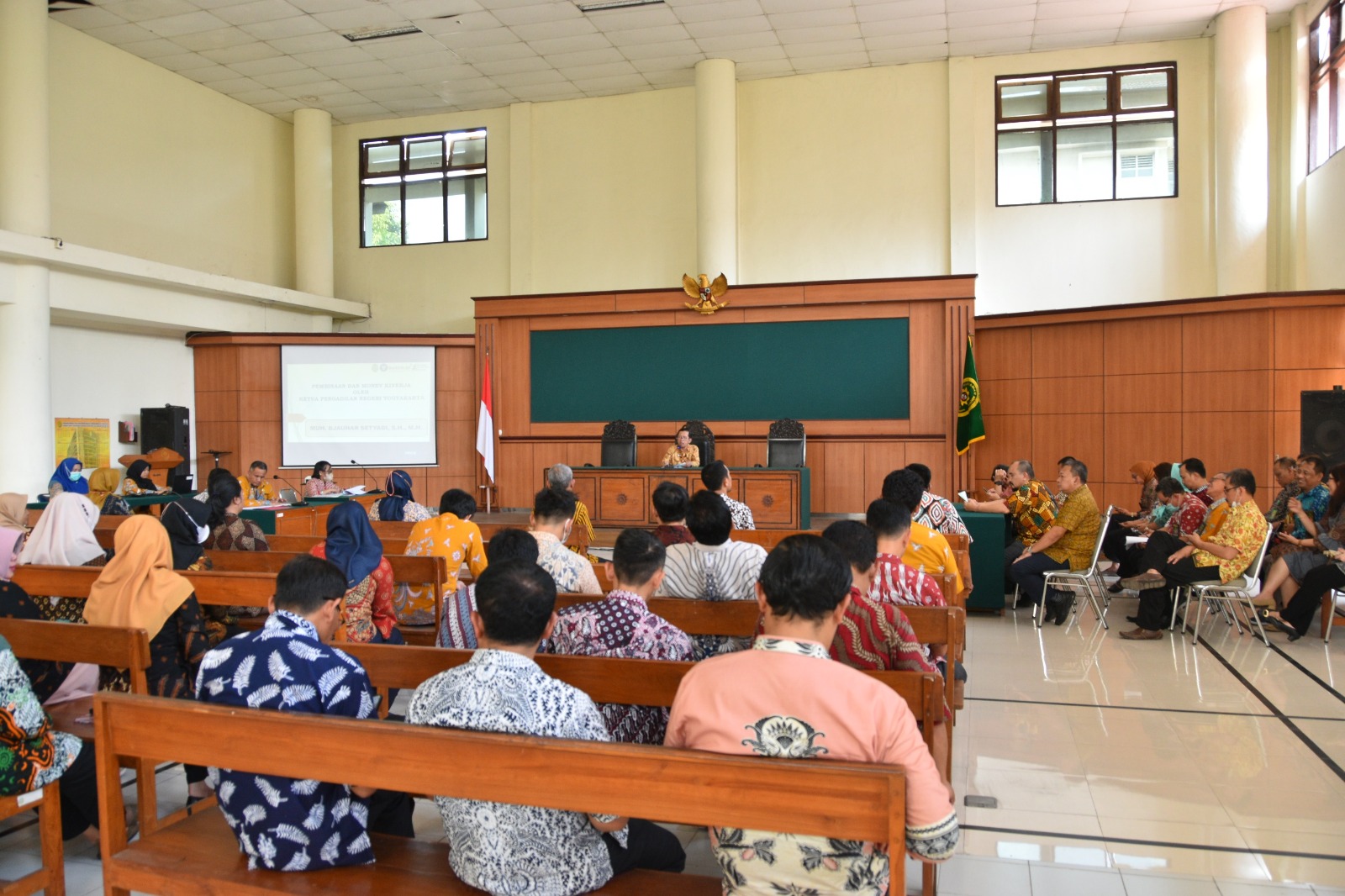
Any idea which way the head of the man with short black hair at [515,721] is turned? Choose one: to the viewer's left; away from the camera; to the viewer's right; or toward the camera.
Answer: away from the camera

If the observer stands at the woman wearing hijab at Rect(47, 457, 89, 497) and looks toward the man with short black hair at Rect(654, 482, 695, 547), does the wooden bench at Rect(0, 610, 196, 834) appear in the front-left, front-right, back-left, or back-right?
front-right

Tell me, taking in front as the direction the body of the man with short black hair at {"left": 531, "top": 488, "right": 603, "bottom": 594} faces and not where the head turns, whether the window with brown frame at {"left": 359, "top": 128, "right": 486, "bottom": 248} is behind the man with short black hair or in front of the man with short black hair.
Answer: in front

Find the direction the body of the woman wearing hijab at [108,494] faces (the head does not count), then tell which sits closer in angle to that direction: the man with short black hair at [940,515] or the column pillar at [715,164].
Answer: the column pillar

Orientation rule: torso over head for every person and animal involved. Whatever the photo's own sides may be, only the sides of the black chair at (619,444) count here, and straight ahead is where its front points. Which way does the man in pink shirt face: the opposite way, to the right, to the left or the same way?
the opposite way

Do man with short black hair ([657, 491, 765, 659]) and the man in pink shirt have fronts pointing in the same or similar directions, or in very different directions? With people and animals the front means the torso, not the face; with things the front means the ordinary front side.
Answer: same or similar directions

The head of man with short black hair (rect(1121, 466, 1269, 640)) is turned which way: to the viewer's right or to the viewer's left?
to the viewer's left

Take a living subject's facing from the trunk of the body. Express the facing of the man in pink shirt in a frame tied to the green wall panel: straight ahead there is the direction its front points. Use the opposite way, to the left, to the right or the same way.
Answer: the opposite way

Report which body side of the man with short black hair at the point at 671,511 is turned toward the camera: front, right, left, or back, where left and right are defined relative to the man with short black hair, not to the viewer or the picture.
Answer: back

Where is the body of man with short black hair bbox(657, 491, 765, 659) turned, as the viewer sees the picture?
away from the camera

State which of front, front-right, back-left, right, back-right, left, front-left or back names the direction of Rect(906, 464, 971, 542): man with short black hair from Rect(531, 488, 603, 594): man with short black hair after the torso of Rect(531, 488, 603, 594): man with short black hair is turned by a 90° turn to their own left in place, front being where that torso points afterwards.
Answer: back-right

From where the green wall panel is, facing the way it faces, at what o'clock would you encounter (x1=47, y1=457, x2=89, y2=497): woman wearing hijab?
The woman wearing hijab is roughly at 2 o'clock from the green wall panel.

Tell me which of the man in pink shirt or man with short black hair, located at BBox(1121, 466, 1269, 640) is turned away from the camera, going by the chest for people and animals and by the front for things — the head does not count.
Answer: the man in pink shirt

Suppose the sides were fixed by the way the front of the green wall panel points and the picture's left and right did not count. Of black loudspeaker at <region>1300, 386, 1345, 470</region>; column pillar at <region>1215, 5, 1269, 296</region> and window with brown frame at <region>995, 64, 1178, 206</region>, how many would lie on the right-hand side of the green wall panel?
0

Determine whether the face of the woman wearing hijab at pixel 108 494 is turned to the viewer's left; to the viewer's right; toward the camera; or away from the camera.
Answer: away from the camera
